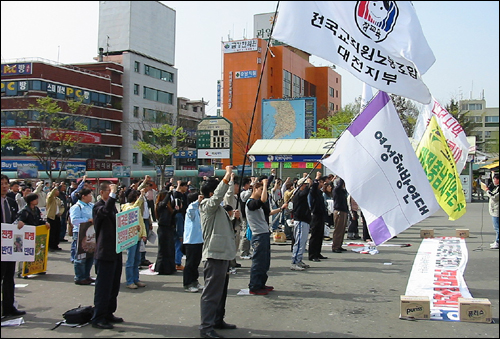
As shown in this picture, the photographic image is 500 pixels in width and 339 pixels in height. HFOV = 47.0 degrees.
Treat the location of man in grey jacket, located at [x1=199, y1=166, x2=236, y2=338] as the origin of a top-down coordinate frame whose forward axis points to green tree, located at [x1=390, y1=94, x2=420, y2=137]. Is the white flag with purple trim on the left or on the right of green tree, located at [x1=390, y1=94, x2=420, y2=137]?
right

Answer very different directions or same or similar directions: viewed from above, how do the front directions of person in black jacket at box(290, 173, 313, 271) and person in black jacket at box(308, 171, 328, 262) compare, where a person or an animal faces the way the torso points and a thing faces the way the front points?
same or similar directions

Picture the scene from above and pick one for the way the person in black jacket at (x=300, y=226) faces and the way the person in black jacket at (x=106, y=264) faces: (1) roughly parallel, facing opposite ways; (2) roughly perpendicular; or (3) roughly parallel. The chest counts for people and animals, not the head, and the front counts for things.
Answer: roughly parallel

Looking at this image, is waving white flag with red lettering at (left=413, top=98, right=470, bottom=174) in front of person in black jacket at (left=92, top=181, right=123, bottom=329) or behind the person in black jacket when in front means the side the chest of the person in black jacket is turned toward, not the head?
in front

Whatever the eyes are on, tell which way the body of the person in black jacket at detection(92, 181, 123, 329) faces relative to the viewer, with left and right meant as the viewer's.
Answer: facing to the right of the viewer

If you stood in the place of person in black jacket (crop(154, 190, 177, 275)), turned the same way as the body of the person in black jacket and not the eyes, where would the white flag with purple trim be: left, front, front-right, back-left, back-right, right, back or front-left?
front-right
